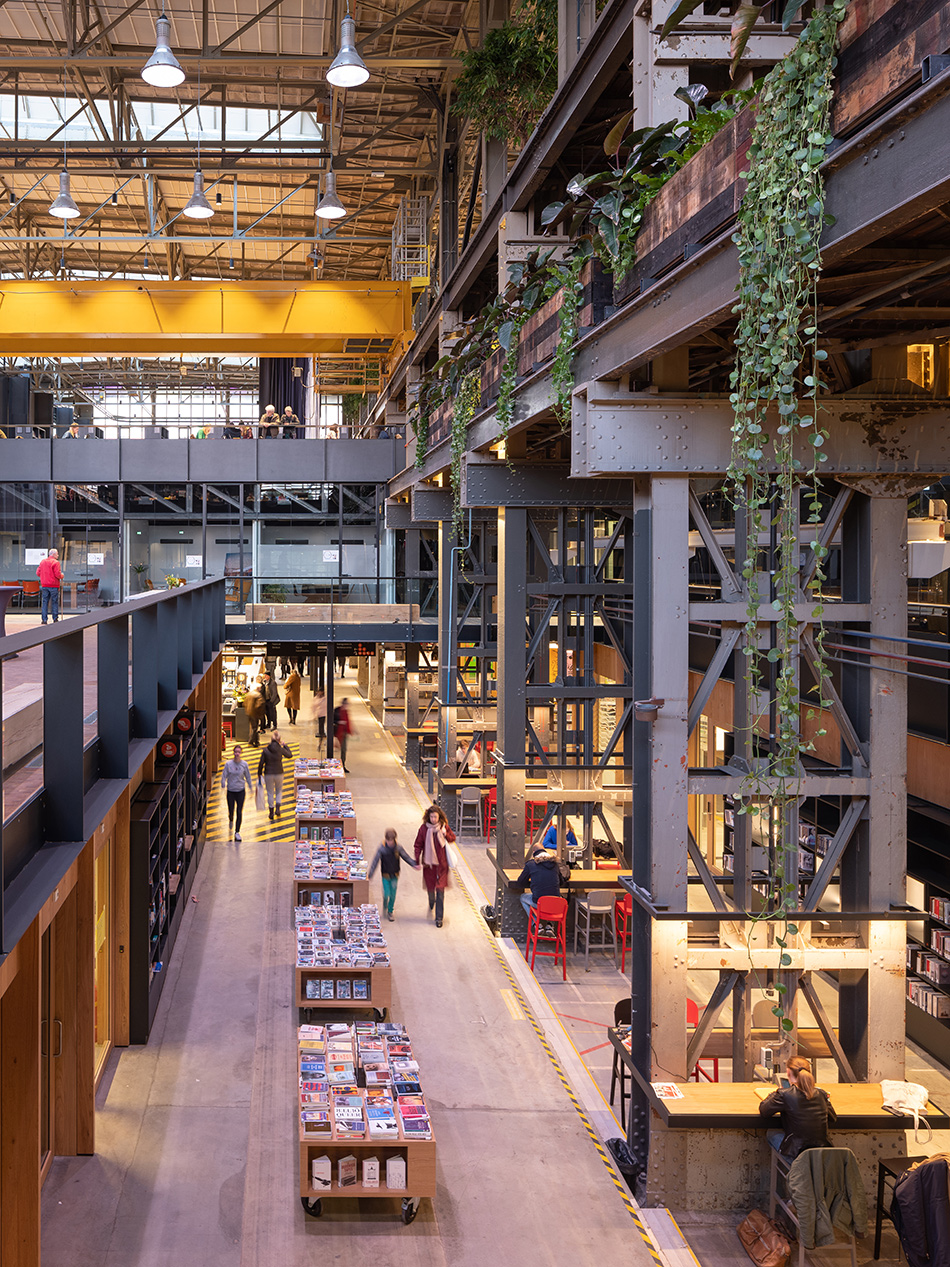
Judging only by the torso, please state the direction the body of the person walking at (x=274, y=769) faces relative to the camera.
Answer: away from the camera

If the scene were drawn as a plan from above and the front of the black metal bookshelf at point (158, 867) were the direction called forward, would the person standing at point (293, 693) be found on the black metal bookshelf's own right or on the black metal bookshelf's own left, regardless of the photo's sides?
on the black metal bookshelf's own left

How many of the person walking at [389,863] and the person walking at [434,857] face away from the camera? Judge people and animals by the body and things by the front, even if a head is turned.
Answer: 0

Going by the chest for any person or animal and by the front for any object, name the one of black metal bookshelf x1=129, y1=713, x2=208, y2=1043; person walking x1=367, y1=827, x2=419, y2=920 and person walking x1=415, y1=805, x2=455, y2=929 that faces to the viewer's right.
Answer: the black metal bookshelf

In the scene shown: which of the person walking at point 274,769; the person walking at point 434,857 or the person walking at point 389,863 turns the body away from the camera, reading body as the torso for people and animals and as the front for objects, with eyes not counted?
the person walking at point 274,769

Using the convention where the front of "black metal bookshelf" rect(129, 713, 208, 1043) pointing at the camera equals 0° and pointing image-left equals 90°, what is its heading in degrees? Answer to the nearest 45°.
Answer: approximately 270°

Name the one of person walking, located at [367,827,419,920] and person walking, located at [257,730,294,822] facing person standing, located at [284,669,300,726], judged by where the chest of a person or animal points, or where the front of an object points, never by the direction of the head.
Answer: person walking, located at [257,730,294,822]
